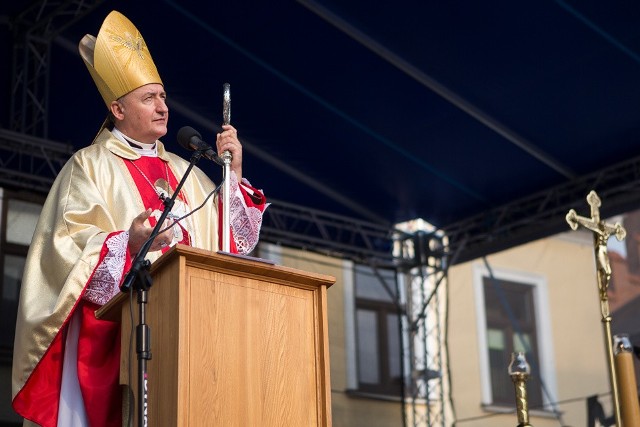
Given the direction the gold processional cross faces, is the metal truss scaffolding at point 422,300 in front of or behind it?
behind

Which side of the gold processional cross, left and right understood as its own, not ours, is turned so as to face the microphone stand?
right

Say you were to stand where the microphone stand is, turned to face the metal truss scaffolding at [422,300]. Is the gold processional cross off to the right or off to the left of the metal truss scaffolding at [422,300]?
right

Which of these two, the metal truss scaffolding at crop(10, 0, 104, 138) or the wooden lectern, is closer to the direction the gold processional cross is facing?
the wooden lectern

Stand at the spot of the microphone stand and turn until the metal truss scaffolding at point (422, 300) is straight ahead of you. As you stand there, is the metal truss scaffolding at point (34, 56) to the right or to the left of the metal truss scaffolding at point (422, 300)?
left

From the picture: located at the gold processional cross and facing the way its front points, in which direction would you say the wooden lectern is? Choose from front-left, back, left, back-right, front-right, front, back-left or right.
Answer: right
